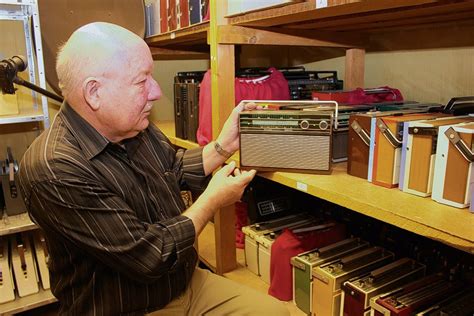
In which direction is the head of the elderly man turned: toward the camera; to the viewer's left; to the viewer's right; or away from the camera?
to the viewer's right

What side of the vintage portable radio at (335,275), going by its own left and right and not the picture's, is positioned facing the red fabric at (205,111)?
back

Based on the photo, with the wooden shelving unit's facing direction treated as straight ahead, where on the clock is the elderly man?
The elderly man is roughly at 12 o'clock from the wooden shelving unit.

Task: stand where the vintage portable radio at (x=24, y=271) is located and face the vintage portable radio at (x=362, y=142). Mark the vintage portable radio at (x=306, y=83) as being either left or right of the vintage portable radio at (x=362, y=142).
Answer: left

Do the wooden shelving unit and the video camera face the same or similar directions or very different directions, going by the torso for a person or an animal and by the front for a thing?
very different directions

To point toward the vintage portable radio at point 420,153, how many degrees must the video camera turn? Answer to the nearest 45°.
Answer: approximately 45° to its right

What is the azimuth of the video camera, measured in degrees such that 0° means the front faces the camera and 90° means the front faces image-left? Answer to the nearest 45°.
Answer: approximately 270°
